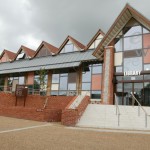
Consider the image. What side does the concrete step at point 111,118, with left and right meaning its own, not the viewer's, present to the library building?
back

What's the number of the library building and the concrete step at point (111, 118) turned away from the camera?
0

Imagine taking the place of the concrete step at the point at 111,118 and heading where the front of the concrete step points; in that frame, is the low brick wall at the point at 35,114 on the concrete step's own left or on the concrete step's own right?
on the concrete step's own right

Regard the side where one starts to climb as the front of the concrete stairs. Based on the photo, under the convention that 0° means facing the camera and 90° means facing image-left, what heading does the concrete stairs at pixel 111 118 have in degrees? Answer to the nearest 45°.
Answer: approximately 0°

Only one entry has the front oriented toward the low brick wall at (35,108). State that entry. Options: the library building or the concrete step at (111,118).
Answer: the library building

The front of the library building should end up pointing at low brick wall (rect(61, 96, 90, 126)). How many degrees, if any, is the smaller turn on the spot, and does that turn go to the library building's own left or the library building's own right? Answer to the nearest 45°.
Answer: approximately 45° to the library building's own left

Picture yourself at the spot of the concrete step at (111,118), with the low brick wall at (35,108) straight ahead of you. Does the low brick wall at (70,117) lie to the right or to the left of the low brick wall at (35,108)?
left

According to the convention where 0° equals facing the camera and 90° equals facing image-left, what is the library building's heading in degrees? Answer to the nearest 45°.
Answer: approximately 45°
